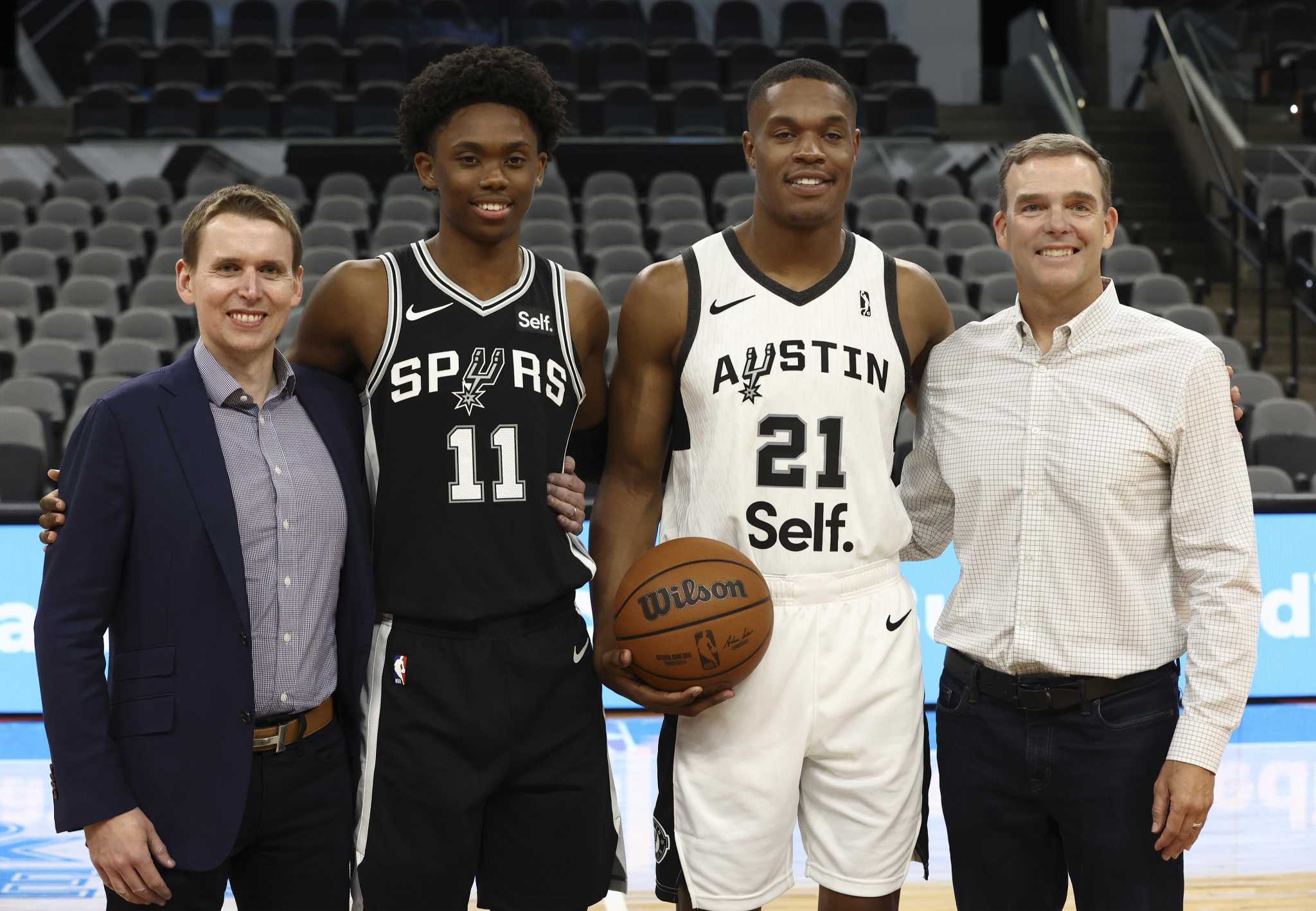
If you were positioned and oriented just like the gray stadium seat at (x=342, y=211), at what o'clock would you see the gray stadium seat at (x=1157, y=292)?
the gray stadium seat at (x=1157, y=292) is roughly at 10 o'clock from the gray stadium seat at (x=342, y=211).

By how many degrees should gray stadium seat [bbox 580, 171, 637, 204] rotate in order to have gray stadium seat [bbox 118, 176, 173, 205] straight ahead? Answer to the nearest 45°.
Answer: approximately 90° to its right

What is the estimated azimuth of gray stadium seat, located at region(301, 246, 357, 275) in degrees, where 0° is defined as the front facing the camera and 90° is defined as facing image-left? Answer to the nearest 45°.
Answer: approximately 0°

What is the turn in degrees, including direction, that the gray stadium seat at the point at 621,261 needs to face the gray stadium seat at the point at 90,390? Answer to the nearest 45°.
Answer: approximately 45° to its right

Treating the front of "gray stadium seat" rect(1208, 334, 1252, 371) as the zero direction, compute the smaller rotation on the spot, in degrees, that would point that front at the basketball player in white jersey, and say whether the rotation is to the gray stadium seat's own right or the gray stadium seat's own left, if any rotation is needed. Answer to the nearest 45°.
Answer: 0° — it already faces them

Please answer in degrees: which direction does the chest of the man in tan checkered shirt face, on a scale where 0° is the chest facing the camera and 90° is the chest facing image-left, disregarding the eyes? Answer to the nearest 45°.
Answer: approximately 0°

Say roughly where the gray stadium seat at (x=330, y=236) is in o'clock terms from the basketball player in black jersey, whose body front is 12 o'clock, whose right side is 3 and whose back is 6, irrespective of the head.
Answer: The gray stadium seat is roughly at 6 o'clock from the basketball player in black jersey.

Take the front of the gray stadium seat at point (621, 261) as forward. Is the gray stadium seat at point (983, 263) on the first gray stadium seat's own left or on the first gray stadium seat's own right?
on the first gray stadium seat's own left

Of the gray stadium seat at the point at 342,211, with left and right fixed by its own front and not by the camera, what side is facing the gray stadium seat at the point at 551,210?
left
